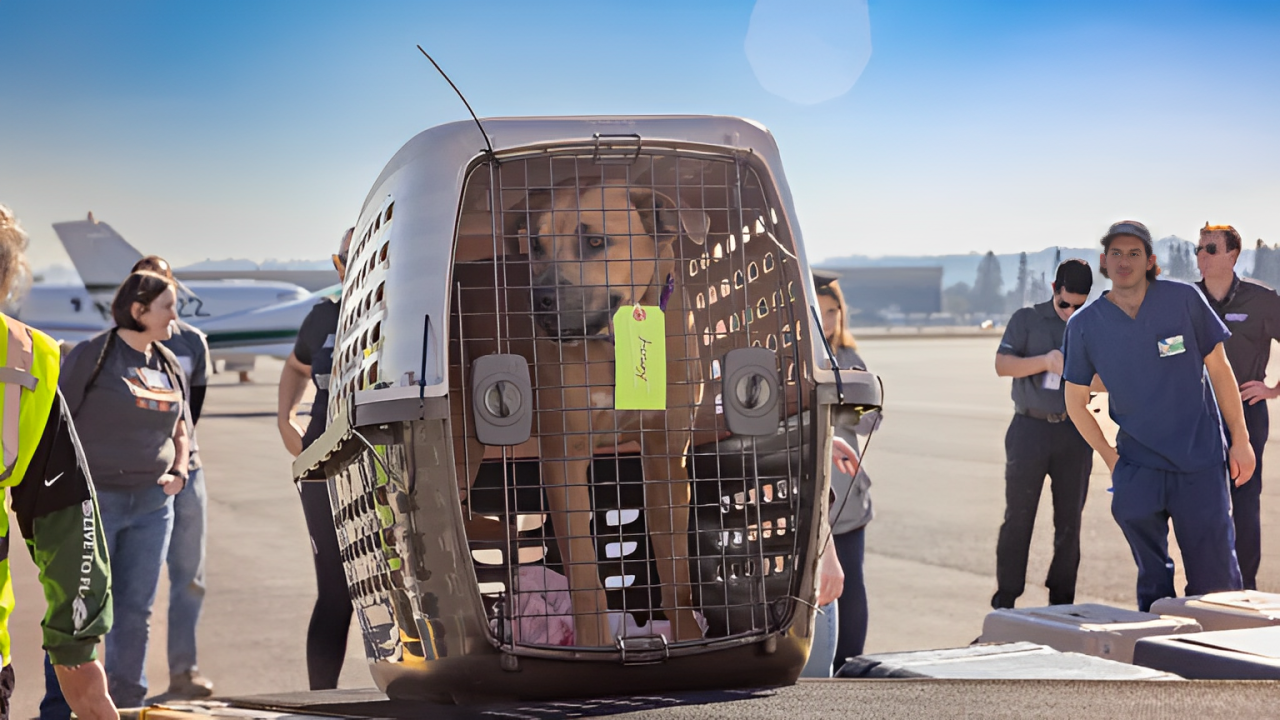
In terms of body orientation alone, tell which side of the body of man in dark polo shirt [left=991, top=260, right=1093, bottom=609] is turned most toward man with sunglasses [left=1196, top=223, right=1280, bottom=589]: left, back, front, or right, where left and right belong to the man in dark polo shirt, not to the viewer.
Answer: left

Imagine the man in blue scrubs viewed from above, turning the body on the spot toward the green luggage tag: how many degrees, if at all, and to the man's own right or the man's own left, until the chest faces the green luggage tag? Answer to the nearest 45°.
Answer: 0° — they already face it

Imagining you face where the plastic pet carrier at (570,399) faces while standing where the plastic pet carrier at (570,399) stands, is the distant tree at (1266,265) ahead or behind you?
behind

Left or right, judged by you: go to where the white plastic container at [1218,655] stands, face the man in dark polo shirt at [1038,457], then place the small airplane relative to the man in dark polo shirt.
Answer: left

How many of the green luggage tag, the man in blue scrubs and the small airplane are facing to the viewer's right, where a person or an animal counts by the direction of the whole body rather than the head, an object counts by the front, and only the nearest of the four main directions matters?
1

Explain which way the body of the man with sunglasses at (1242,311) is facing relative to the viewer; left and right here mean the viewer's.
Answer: facing the viewer and to the left of the viewer

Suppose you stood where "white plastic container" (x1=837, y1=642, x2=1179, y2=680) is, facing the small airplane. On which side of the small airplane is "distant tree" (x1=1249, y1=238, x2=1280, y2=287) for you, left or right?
right

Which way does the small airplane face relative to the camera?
to the viewer's right

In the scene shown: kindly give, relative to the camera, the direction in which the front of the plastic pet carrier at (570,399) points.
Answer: facing the viewer

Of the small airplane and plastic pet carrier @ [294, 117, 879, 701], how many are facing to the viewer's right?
1

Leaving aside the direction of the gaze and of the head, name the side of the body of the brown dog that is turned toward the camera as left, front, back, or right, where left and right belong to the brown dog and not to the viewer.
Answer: front

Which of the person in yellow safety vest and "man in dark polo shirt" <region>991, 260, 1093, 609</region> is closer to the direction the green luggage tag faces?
the person in yellow safety vest

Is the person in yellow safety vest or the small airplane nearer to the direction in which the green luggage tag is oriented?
the person in yellow safety vest

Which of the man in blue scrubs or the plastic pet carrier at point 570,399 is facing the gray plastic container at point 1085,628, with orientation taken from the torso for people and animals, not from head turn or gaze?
the man in blue scrubs
